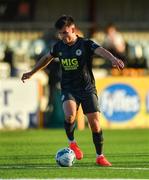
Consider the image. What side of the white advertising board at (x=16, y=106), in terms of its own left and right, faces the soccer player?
front

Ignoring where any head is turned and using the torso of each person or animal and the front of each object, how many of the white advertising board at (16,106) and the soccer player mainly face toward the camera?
2

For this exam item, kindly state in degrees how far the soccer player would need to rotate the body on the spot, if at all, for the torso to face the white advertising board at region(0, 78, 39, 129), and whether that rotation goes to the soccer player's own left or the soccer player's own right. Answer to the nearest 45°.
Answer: approximately 180°

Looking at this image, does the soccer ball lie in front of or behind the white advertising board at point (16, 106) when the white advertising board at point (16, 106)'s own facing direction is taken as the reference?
in front

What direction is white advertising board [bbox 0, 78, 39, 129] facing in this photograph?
toward the camera

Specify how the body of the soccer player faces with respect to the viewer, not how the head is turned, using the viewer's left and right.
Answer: facing the viewer

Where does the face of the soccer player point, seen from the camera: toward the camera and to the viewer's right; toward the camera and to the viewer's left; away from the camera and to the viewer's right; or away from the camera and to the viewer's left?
toward the camera and to the viewer's left
